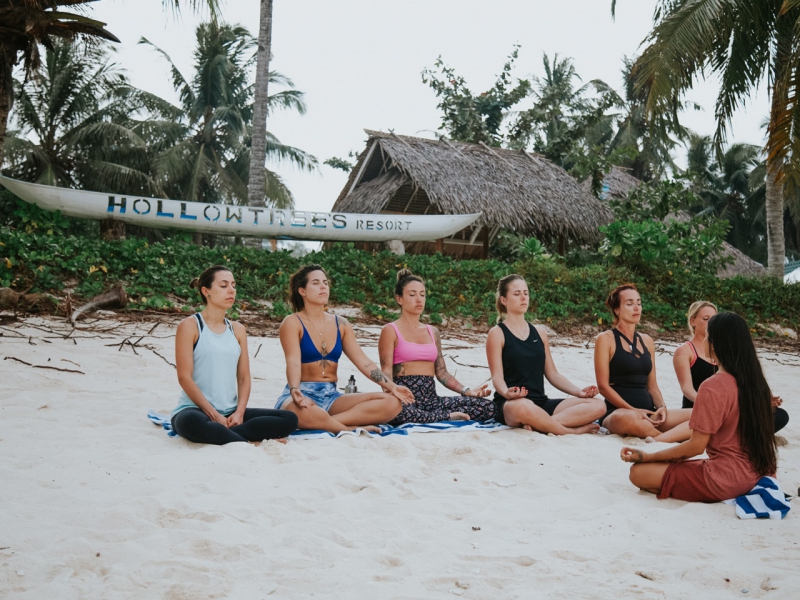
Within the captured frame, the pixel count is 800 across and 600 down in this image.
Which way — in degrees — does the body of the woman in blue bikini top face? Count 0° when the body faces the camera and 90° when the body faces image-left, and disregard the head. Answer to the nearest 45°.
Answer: approximately 315°

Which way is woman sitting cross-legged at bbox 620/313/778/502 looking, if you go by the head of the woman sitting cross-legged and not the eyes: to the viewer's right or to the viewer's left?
to the viewer's left

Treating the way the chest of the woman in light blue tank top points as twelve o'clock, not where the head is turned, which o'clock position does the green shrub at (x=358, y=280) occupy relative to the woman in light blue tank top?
The green shrub is roughly at 8 o'clock from the woman in light blue tank top.

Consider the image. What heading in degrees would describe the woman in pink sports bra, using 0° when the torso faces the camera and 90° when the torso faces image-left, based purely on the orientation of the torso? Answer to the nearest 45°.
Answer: approximately 315°

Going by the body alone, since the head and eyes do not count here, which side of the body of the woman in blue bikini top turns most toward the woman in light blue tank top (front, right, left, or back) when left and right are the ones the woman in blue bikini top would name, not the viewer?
right

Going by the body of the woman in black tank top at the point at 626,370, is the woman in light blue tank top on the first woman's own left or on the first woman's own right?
on the first woman's own right

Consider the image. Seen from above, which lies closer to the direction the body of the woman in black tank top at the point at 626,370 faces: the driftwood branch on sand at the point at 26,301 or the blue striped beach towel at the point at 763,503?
the blue striped beach towel

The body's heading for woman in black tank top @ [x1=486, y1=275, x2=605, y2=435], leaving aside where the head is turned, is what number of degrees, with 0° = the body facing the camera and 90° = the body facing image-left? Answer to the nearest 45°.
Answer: approximately 315°

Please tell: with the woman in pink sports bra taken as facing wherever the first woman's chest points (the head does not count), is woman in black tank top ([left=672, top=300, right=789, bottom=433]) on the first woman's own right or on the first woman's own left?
on the first woman's own left

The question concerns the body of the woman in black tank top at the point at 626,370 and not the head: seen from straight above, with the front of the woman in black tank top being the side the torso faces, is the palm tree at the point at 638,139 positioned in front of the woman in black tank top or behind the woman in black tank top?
behind

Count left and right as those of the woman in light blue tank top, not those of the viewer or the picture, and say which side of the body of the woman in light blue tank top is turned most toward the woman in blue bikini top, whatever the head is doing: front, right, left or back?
left

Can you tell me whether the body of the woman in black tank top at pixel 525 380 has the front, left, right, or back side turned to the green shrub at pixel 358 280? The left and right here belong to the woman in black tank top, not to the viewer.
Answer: back
